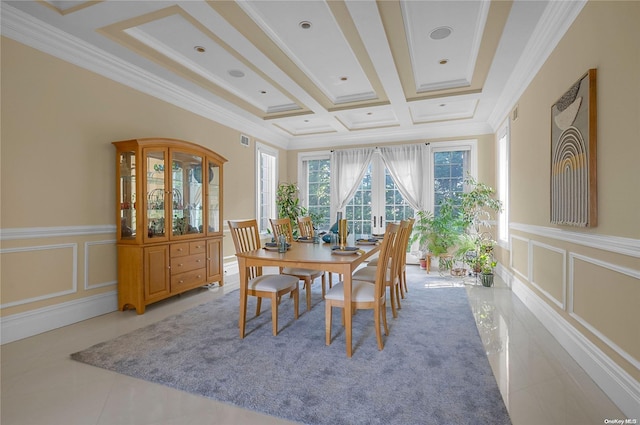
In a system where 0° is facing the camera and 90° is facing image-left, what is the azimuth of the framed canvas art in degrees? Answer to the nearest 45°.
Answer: approximately 45°

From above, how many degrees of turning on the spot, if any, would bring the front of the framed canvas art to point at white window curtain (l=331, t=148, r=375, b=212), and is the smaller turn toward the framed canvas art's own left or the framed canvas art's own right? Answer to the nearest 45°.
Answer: approximately 90° to the framed canvas art's own right

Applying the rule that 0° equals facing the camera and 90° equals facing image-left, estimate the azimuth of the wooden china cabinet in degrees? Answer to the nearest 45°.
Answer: approximately 315°

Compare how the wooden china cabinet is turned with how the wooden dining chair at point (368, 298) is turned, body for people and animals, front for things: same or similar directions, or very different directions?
very different directions

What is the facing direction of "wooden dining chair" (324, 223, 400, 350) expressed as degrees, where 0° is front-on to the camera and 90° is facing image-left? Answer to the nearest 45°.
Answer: approximately 90°

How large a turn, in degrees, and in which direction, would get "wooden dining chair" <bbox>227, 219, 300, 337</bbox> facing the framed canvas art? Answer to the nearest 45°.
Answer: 0° — it already faces it

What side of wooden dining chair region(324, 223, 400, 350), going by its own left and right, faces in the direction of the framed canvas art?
back

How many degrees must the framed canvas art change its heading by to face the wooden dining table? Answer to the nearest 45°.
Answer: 0° — it already faces it
